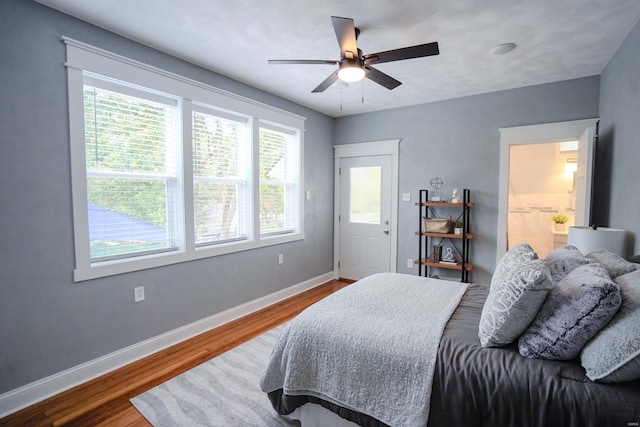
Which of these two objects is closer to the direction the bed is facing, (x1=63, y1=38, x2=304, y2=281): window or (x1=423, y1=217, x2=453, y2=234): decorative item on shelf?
the window

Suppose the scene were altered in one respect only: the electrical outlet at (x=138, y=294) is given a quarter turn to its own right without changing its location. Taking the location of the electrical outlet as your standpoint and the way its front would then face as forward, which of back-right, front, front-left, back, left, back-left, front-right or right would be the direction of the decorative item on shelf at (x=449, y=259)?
back-left

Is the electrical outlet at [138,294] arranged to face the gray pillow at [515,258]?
yes

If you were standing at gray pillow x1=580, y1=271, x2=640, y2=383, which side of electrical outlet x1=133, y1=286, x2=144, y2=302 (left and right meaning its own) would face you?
front

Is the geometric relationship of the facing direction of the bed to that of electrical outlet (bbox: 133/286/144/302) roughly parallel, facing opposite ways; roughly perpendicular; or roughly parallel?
roughly parallel, facing opposite ways

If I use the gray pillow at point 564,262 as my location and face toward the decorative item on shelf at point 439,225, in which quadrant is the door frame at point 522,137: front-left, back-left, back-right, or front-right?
front-right

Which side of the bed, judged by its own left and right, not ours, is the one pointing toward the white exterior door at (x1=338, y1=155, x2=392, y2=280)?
right

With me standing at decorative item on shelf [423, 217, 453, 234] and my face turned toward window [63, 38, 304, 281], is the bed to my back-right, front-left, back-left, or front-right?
front-left

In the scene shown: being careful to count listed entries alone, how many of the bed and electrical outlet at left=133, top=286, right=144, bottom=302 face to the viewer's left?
1

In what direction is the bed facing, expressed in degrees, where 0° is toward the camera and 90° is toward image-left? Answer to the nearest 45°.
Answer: approximately 90°

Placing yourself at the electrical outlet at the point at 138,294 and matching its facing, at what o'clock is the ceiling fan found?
The ceiling fan is roughly at 12 o'clock from the electrical outlet.

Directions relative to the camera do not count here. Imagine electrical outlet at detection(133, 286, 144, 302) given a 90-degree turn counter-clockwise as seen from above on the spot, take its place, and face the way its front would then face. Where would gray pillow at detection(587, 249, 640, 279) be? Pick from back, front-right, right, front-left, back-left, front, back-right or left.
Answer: right

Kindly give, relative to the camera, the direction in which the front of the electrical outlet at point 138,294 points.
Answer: facing the viewer and to the right of the viewer

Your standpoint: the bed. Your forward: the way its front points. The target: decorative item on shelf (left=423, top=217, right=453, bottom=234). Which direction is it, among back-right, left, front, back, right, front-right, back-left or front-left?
right

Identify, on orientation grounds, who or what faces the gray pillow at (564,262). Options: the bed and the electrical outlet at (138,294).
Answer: the electrical outlet

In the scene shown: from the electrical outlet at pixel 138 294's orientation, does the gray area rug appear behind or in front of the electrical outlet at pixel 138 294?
in front

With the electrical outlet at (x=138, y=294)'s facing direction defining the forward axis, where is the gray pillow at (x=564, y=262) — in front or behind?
in front
